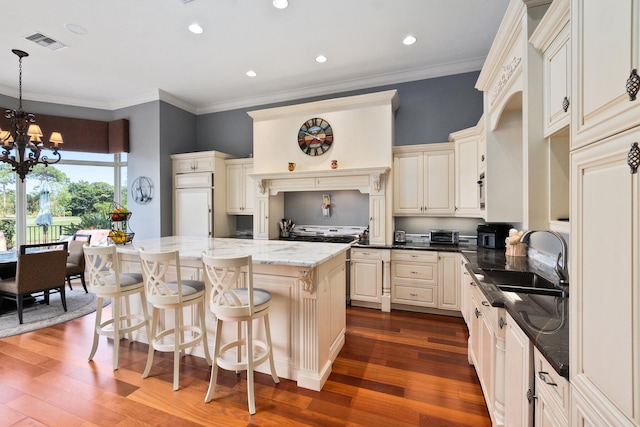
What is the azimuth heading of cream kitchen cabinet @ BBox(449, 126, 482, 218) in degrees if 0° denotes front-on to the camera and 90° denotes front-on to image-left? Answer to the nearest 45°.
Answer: approximately 45°

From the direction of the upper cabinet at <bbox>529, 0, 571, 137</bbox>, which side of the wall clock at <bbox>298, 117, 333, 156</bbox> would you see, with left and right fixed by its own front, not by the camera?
front

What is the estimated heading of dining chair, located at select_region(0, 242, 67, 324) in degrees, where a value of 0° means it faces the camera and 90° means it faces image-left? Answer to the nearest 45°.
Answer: approximately 135°

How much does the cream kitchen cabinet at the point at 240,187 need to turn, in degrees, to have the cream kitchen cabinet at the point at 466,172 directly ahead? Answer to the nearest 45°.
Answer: approximately 45° to its left

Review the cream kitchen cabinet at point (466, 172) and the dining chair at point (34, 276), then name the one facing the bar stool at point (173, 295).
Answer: the cream kitchen cabinet
